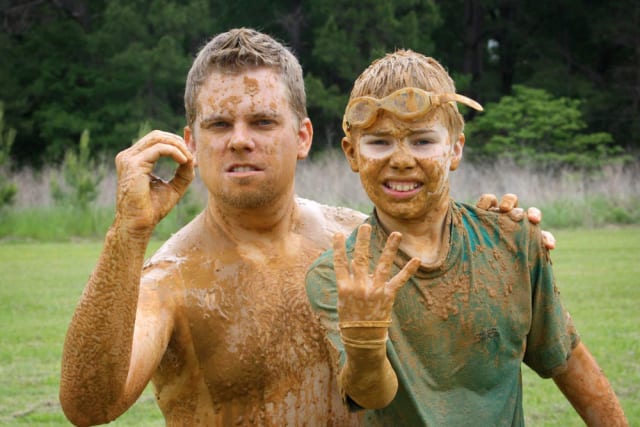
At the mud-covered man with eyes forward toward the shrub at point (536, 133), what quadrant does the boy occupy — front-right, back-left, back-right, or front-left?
back-right

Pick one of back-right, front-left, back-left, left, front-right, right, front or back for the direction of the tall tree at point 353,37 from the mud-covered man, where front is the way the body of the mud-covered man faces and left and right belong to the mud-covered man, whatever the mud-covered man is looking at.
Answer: back

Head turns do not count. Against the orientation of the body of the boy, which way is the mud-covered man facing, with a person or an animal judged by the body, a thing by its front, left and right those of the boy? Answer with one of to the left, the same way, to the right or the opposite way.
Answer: the same way

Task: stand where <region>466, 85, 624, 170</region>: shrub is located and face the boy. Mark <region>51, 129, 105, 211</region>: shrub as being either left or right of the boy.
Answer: right

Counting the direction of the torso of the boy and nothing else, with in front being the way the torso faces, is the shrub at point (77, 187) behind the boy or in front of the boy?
behind

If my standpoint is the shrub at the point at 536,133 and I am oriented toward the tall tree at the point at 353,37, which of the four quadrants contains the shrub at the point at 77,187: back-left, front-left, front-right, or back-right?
front-left

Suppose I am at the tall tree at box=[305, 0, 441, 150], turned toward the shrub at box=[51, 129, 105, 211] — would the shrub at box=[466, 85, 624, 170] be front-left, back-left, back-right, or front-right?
back-left

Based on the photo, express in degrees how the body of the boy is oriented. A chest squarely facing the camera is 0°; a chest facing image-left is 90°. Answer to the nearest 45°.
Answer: approximately 0°

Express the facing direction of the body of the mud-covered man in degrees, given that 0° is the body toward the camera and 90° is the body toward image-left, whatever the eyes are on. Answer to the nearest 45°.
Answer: approximately 0°

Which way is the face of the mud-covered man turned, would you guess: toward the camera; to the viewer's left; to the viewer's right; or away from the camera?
toward the camera

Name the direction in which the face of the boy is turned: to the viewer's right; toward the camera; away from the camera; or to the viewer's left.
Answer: toward the camera

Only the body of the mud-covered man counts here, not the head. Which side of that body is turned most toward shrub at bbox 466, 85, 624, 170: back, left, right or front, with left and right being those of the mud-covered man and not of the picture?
back
